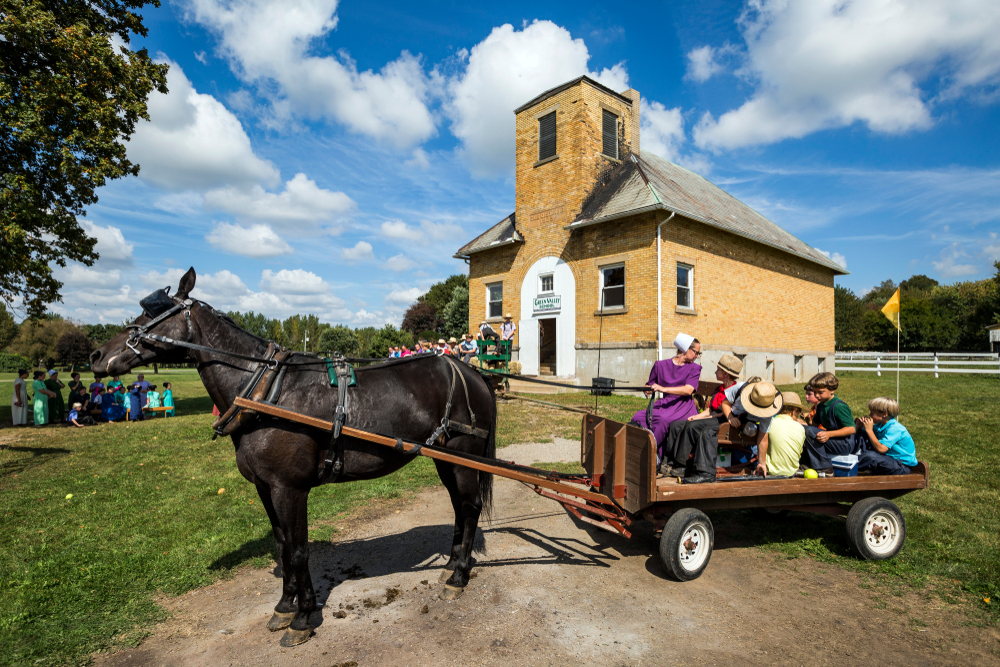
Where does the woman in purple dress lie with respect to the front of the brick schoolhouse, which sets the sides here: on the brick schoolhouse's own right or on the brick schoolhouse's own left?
on the brick schoolhouse's own left

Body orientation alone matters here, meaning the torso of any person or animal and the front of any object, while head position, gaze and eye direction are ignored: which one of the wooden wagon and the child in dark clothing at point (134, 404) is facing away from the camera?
the child in dark clothing

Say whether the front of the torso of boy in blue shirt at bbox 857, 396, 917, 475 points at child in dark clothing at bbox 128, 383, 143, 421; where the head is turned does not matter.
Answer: yes

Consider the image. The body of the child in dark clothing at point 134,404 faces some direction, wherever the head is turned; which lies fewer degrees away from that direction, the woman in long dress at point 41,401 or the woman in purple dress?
the woman in long dress

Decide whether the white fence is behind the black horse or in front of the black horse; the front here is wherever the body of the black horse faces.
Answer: behind

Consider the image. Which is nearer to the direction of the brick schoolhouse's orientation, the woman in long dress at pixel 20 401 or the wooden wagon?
the woman in long dress

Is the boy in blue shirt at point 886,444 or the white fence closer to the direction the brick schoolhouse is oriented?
the boy in blue shirt

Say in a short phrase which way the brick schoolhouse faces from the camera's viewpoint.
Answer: facing the viewer and to the left of the viewer

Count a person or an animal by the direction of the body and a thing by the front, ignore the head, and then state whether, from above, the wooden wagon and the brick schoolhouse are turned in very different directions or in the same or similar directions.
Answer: same or similar directions

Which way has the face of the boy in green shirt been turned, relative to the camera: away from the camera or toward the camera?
toward the camera

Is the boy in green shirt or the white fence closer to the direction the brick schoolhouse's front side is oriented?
the boy in green shirt

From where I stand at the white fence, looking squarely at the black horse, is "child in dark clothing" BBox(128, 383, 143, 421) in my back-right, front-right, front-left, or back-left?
front-right

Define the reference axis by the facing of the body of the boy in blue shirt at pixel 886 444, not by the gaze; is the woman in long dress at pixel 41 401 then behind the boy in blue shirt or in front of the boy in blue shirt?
in front
